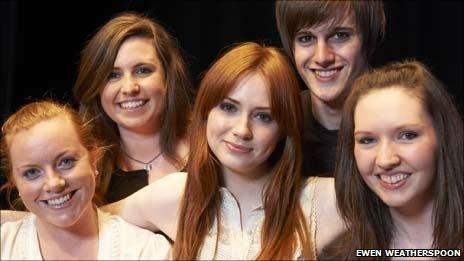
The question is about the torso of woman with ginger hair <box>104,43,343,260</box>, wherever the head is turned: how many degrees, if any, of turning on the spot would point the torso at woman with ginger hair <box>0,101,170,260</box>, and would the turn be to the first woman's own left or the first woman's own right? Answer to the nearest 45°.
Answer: approximately 90° to the first woman's own right

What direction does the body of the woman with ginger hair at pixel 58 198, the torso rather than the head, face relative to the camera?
toward the camera

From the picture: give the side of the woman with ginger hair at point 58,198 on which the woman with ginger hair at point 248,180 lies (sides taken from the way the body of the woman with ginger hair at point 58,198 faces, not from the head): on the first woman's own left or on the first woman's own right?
on the first woman's own left

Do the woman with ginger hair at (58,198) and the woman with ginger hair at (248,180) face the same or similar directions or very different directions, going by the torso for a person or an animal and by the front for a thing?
same or similar directions

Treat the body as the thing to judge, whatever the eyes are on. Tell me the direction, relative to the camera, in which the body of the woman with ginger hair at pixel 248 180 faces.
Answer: toward the camera

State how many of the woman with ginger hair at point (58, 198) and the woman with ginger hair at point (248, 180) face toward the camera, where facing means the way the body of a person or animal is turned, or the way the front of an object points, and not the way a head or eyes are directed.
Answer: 2
